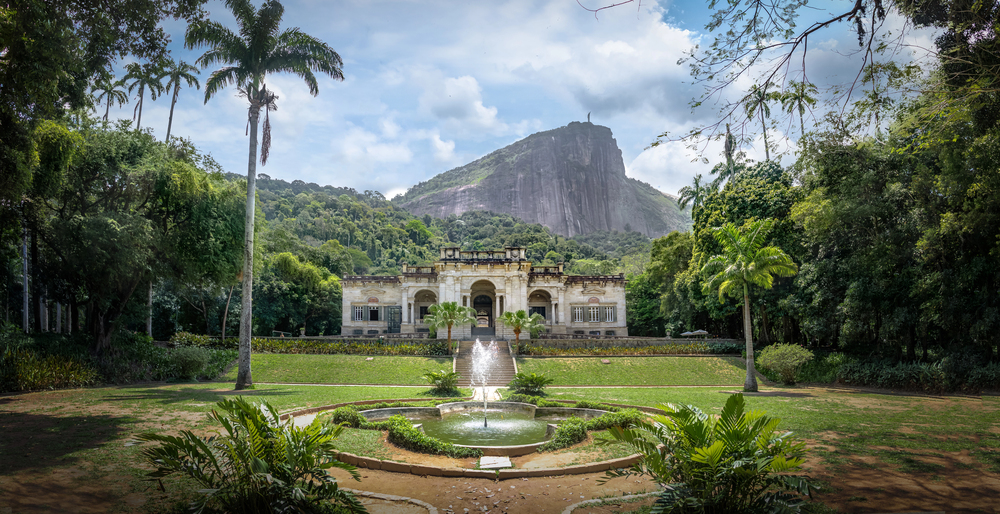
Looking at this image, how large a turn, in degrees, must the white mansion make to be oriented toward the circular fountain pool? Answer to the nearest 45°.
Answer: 0° — it already faces it

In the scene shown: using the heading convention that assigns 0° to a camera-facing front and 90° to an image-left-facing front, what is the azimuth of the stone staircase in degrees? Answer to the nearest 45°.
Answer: approximately 0°

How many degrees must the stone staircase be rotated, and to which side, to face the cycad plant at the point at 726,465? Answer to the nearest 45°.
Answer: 0° — it already faces it

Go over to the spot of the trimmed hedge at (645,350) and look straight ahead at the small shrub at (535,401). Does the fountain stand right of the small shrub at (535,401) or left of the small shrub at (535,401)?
right

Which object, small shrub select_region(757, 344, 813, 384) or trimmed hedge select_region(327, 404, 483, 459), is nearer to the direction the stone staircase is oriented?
the trimmed hedge

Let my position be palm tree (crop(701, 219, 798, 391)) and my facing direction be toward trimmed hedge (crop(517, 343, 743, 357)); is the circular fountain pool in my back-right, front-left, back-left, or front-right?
back-left

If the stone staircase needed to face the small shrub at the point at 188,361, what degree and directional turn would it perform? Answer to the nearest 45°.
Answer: approximately 45° to its right

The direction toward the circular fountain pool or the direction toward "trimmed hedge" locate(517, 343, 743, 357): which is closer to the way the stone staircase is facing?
the circular fountain pool

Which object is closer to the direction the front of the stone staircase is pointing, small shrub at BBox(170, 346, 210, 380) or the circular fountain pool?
the circular fountain pool
